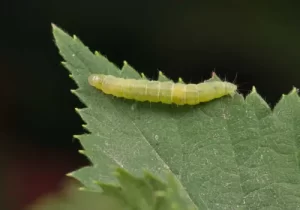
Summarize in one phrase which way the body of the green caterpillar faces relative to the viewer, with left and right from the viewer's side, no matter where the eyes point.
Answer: facing to the left of the viewer

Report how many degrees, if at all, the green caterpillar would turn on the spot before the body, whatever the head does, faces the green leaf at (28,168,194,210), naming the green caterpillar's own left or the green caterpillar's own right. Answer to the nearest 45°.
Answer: approximately 90° to the green caterpillar's own left
